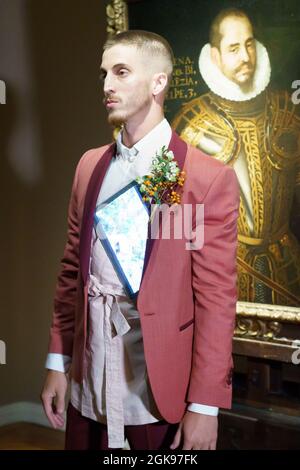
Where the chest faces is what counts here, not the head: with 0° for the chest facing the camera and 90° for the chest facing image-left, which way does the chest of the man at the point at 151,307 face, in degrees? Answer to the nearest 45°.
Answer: approximately 45°

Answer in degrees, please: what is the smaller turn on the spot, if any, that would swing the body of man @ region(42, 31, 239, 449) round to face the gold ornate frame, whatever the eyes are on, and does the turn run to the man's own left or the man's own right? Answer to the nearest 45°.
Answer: approximately 180°
